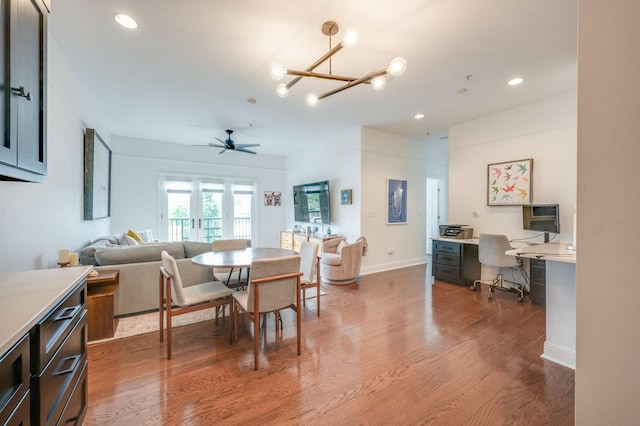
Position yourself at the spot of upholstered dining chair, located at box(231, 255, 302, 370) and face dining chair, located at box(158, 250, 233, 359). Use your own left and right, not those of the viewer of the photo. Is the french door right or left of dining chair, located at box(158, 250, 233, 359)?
right

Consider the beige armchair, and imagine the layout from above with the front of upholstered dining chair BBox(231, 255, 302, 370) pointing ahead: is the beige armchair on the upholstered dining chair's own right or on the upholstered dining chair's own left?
on the upholstered dining chair's own right

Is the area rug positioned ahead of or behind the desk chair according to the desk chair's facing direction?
behind

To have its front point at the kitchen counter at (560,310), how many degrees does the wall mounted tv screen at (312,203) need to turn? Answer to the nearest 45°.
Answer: approximately 90° to its left

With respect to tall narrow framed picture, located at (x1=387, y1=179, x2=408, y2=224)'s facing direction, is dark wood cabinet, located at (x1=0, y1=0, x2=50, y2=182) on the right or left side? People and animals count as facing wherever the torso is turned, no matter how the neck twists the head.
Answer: on its right

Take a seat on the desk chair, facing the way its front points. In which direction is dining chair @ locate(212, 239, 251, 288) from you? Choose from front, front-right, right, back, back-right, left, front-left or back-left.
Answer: back

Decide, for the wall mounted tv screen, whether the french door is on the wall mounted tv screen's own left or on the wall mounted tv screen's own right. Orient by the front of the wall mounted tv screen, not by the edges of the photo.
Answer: on the wall mounted tv screen's own right

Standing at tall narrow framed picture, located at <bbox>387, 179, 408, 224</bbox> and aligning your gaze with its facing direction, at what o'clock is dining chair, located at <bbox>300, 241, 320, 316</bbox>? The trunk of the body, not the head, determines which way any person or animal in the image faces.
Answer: The dining chair is roughly at 2 o'clock from the tall narrow framed picture.

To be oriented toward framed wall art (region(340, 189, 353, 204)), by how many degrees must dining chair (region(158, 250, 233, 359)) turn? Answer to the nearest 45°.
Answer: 0° — it already faces it

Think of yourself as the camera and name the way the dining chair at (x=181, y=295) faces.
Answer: facing away from the viewer and to the right of the viewer

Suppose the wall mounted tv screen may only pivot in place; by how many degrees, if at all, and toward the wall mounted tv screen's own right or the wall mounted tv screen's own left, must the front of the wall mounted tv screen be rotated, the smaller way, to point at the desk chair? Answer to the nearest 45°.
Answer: approximately 90° to the wall mounted tv screen's own left
